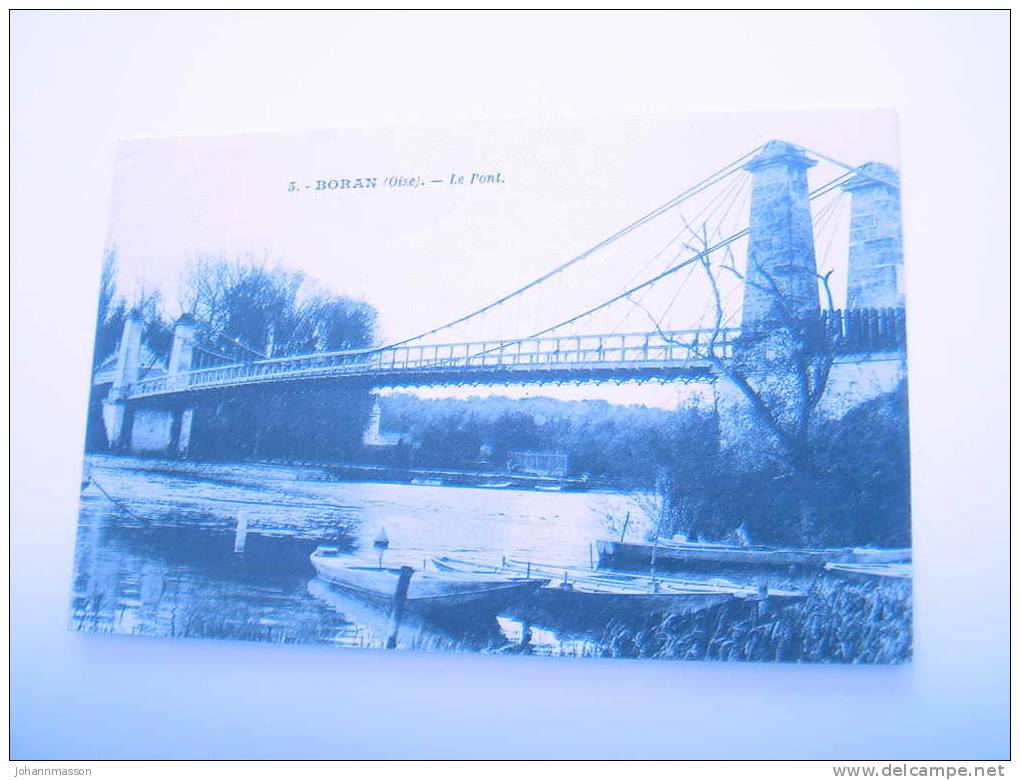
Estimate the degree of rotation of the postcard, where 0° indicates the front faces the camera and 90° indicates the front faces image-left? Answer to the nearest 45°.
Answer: approximately 0°
